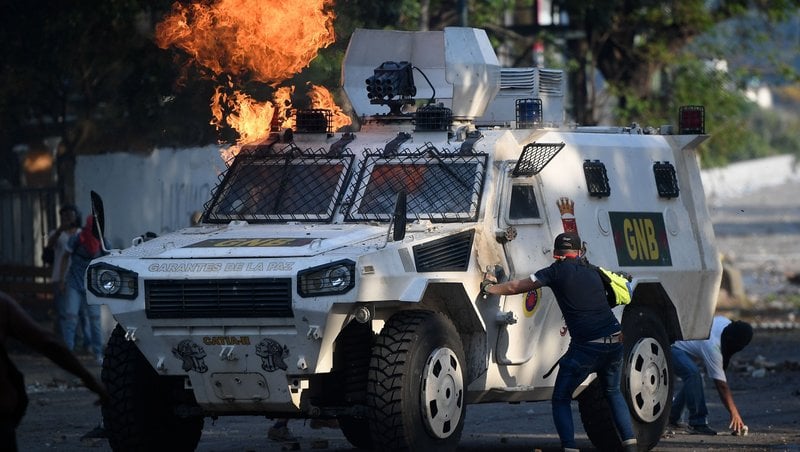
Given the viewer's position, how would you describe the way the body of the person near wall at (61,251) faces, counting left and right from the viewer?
facing to the right of the viewer

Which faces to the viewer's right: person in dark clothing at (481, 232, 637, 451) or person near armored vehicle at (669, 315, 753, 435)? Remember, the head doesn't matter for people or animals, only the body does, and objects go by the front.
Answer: the person near armored vehicle

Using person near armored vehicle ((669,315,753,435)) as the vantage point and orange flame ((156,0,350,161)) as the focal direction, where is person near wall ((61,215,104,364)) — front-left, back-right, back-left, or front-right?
front-right

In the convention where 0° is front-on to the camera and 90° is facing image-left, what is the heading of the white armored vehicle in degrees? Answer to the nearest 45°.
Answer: approximately 45°

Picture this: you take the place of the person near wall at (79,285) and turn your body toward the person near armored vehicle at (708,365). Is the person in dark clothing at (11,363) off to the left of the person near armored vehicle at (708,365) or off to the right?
right

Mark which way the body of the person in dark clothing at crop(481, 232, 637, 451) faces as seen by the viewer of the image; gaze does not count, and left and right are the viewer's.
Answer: facing away from the viewer and to the left of the viewer

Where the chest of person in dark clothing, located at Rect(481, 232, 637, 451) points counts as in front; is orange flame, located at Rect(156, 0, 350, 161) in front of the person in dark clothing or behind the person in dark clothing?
in front

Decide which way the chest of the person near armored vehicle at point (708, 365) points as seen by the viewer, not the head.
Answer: to the viewer's right

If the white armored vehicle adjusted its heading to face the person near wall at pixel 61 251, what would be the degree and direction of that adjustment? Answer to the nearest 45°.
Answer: approximately 90° to its right

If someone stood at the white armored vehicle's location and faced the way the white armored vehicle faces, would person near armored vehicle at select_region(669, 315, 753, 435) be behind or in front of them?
behind
